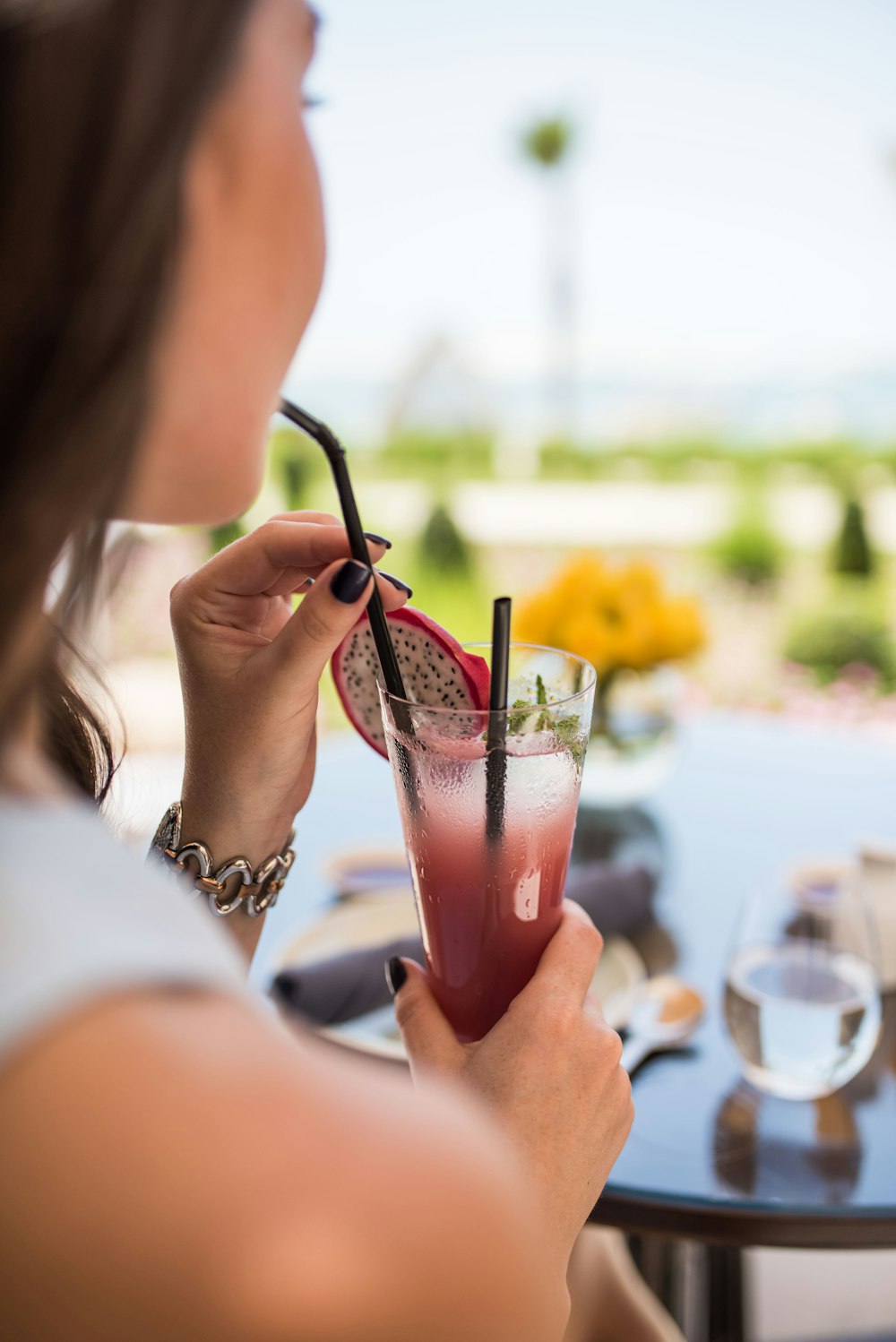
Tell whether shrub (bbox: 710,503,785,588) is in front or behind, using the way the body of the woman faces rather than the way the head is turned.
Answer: in front

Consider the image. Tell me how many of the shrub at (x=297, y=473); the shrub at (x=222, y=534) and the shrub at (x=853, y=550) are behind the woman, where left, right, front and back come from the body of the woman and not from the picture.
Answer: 0

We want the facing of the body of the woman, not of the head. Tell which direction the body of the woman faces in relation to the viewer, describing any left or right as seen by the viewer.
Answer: facing away from the viewer and to the right of the viewer

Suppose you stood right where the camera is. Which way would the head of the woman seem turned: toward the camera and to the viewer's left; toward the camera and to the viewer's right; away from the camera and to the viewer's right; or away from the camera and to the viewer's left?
away from the camera and to the viewer's right

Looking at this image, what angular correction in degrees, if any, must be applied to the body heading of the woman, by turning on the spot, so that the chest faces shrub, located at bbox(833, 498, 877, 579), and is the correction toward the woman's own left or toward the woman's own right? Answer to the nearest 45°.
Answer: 0° — they already face it

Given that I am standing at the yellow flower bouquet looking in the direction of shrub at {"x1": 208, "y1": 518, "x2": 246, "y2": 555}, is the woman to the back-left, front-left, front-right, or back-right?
back-left

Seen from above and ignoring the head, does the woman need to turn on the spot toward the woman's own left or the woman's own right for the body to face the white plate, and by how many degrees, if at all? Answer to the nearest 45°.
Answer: approximately 45° to the woman's own left

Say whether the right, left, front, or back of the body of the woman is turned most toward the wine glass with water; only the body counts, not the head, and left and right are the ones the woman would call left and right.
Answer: front

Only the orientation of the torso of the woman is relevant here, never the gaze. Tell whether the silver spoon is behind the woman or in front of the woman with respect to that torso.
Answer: in front

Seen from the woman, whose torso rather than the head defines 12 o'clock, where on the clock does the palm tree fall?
The palm tree is roughly at 11 o'clock from the woman.

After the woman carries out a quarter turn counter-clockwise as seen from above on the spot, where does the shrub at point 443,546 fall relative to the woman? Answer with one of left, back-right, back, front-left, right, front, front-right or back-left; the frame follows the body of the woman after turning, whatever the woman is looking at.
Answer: front-right

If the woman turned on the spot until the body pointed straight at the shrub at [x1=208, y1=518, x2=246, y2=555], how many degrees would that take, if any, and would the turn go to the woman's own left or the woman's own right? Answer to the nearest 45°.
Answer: approximately 45° to the woman's own left
